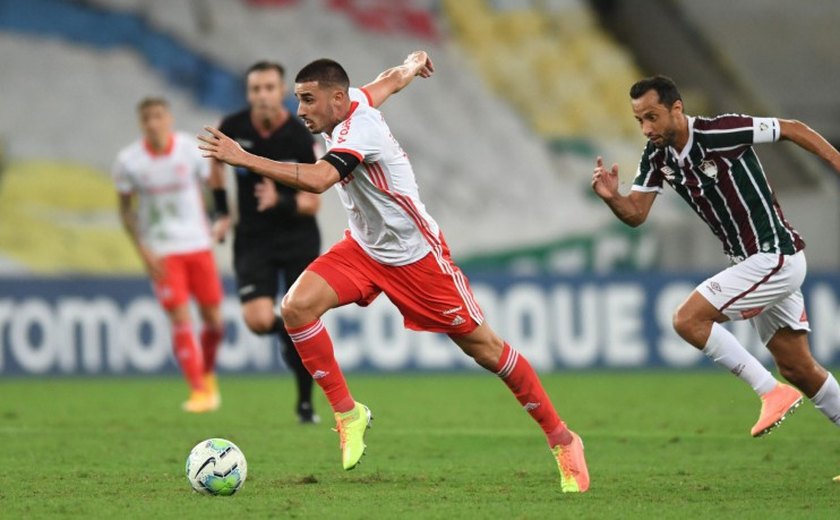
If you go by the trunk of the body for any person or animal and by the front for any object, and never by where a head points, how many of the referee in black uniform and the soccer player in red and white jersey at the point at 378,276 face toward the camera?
1

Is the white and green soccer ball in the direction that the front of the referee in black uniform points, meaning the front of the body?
yes

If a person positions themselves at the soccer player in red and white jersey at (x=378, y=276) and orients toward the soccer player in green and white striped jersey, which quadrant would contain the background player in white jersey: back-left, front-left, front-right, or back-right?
back-left

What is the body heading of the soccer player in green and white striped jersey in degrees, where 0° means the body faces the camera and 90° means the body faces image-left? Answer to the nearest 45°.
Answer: approximately 45°

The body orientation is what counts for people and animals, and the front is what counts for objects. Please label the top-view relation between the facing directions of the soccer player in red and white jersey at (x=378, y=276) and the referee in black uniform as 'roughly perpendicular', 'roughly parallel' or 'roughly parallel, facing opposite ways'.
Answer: roughly perpendicular

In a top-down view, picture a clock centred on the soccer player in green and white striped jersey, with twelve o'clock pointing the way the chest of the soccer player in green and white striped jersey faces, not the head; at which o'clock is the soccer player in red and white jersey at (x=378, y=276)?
The soccer player in red and white jersey is roughly at 1 o'clock from the soccer player in green and white striped jersey.

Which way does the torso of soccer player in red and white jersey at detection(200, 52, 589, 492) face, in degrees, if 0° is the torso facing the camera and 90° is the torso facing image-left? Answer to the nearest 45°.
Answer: approximately 90°

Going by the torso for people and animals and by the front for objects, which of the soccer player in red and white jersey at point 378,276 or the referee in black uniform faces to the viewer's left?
the soccer player in red and white jersey

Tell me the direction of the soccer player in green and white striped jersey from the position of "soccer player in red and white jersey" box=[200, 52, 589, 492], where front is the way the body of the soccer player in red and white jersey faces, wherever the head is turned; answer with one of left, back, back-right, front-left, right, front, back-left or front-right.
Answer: back
